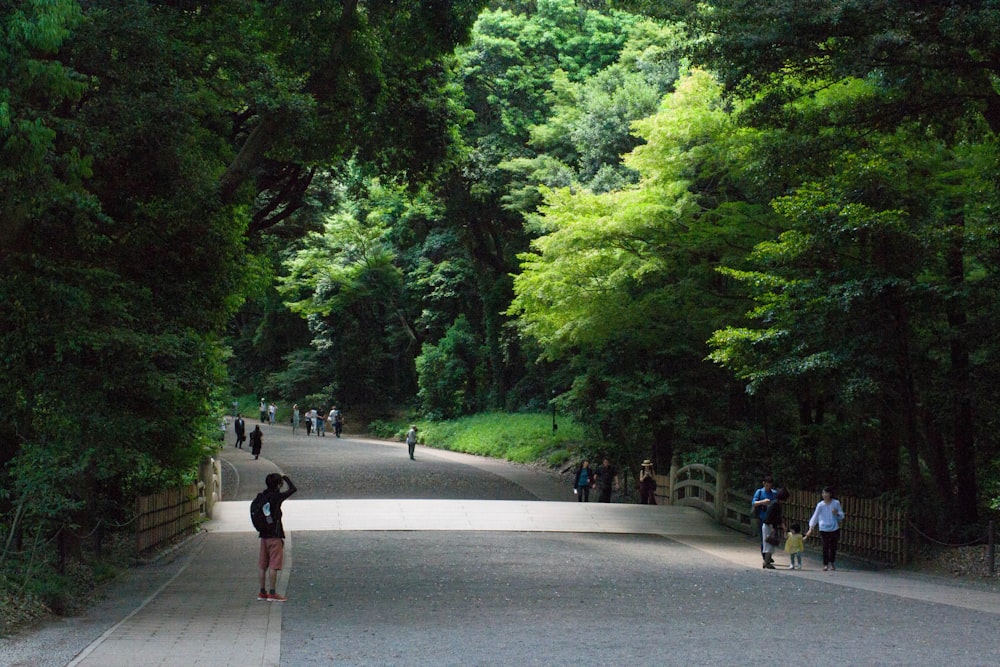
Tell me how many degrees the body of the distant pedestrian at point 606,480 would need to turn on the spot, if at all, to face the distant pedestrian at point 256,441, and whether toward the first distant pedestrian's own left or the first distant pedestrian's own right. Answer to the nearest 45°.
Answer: approximately 135° to the first distant pedestrian's own right

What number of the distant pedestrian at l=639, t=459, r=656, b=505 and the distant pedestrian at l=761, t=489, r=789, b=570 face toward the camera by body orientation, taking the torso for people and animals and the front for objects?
1

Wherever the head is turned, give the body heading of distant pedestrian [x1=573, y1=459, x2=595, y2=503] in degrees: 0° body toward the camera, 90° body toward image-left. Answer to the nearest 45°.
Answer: approximately 0°

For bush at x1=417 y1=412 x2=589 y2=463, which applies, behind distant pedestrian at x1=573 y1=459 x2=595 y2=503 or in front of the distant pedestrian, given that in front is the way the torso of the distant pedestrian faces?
behind

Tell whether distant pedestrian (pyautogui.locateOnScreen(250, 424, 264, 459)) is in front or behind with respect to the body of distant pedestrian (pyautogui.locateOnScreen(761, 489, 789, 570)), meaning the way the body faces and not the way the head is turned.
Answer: behind

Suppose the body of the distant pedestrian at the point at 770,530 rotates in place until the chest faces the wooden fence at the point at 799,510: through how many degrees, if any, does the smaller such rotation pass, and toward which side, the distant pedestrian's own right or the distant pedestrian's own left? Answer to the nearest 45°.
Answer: approximately 90° to the distant pedestrian's own left

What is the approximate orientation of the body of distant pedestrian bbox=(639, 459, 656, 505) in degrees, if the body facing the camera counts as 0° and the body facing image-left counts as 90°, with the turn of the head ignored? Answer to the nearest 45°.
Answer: approximately 0°
